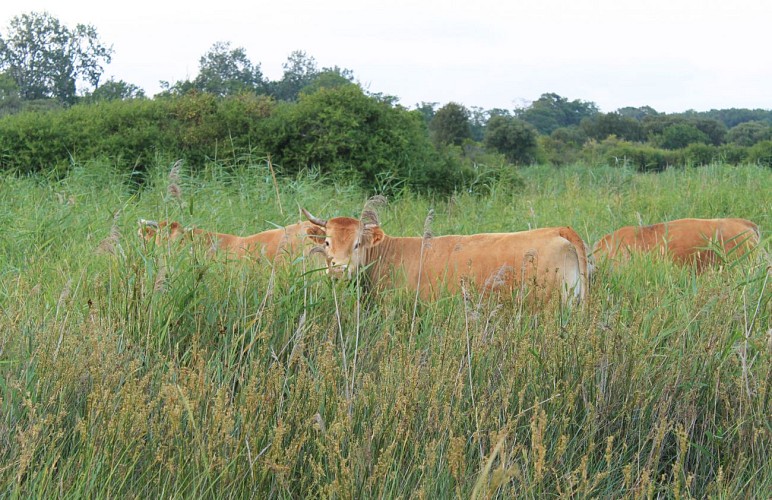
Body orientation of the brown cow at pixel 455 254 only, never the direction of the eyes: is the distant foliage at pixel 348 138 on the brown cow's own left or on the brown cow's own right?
on the brown cow's own right

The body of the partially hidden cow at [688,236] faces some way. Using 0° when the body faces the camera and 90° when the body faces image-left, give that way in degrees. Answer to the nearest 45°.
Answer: approximately 90°

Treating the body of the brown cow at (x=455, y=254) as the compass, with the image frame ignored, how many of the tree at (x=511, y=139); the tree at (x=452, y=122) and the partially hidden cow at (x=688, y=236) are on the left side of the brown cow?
0

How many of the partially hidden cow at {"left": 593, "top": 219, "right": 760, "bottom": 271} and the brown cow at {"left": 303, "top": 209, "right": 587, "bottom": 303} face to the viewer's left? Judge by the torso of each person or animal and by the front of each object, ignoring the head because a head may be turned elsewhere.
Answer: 2

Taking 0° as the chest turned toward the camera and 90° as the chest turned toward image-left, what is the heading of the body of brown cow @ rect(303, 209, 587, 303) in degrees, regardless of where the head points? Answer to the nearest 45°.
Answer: approximately 90°

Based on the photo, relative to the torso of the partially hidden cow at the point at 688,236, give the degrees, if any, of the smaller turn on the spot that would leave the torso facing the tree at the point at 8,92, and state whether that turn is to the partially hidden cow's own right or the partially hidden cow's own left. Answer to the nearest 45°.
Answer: approximately 45° to the partially hidden cow's own right

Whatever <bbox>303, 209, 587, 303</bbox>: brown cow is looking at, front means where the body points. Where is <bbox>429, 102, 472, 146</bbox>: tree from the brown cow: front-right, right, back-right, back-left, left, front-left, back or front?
right

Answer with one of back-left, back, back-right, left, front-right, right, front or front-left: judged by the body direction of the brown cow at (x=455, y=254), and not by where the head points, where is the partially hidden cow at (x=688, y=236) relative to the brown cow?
back-right

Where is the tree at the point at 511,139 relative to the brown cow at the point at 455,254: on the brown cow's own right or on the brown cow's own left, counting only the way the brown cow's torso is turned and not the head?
on the brown cow's own right

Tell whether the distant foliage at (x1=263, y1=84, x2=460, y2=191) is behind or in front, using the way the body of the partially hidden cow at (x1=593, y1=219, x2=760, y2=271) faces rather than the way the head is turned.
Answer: in front

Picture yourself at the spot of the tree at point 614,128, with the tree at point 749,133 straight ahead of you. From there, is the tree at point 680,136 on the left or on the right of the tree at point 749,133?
right

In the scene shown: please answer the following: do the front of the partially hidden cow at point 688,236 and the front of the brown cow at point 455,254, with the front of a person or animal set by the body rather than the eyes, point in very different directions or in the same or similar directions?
same or similar directions

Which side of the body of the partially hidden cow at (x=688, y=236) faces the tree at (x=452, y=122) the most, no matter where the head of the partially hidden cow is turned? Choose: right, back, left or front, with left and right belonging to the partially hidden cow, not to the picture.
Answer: right
